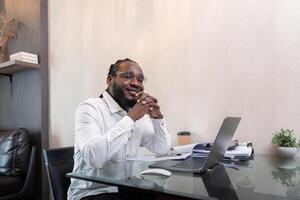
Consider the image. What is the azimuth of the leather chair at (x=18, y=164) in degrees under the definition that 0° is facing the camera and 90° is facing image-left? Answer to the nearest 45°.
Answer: approximately 45°

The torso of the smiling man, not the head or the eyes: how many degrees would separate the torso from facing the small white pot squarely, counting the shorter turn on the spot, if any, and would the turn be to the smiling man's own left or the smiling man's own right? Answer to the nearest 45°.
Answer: approximately 45° to the smiling man's own left

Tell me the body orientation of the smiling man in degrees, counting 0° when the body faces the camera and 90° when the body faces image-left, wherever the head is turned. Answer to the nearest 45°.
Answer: approximately 315°

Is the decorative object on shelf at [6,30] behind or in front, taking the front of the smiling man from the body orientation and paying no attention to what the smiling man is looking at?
behind

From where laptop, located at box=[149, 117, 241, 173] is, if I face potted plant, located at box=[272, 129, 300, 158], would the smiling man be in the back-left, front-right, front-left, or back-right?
back-left
